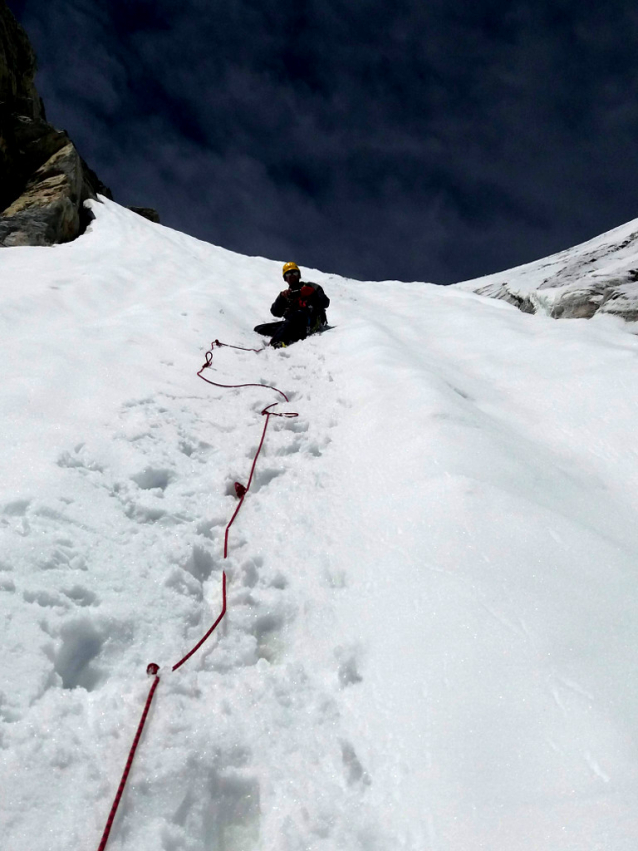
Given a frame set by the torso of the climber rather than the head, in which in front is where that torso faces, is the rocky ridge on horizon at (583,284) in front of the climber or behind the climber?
behind

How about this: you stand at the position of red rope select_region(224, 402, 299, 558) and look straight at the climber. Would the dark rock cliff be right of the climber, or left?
left

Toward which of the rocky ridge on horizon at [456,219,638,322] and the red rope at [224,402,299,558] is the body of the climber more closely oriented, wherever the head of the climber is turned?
the red rope

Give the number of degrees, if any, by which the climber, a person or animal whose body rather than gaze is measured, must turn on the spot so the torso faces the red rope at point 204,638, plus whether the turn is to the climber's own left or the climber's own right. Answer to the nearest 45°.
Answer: approximately 45° to the climber's own left

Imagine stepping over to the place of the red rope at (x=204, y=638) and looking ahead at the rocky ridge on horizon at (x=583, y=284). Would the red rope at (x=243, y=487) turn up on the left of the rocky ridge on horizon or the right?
left

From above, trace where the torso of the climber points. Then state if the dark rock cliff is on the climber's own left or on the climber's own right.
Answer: on the climber's own right

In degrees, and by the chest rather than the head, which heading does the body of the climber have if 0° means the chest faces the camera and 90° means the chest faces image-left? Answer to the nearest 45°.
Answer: approximately 45°

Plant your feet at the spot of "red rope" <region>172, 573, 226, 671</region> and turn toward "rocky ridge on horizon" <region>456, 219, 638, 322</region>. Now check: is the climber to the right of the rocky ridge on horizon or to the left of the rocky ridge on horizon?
left

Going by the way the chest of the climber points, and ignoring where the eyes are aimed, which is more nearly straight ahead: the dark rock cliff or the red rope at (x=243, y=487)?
the red rope

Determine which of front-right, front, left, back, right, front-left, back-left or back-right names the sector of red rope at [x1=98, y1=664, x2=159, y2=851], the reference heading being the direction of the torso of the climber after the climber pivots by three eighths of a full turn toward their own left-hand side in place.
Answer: right

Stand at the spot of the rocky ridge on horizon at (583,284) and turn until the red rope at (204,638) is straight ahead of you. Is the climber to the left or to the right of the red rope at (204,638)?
right
